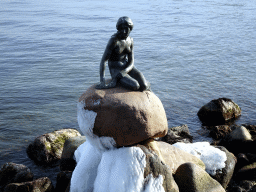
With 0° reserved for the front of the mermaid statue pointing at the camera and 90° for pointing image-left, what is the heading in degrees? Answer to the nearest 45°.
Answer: approximately 315°

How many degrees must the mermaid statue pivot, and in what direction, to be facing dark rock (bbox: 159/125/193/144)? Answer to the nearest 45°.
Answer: approximately 90° to its left

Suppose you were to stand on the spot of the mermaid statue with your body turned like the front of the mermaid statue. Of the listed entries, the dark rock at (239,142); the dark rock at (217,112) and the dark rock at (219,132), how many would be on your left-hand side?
3
